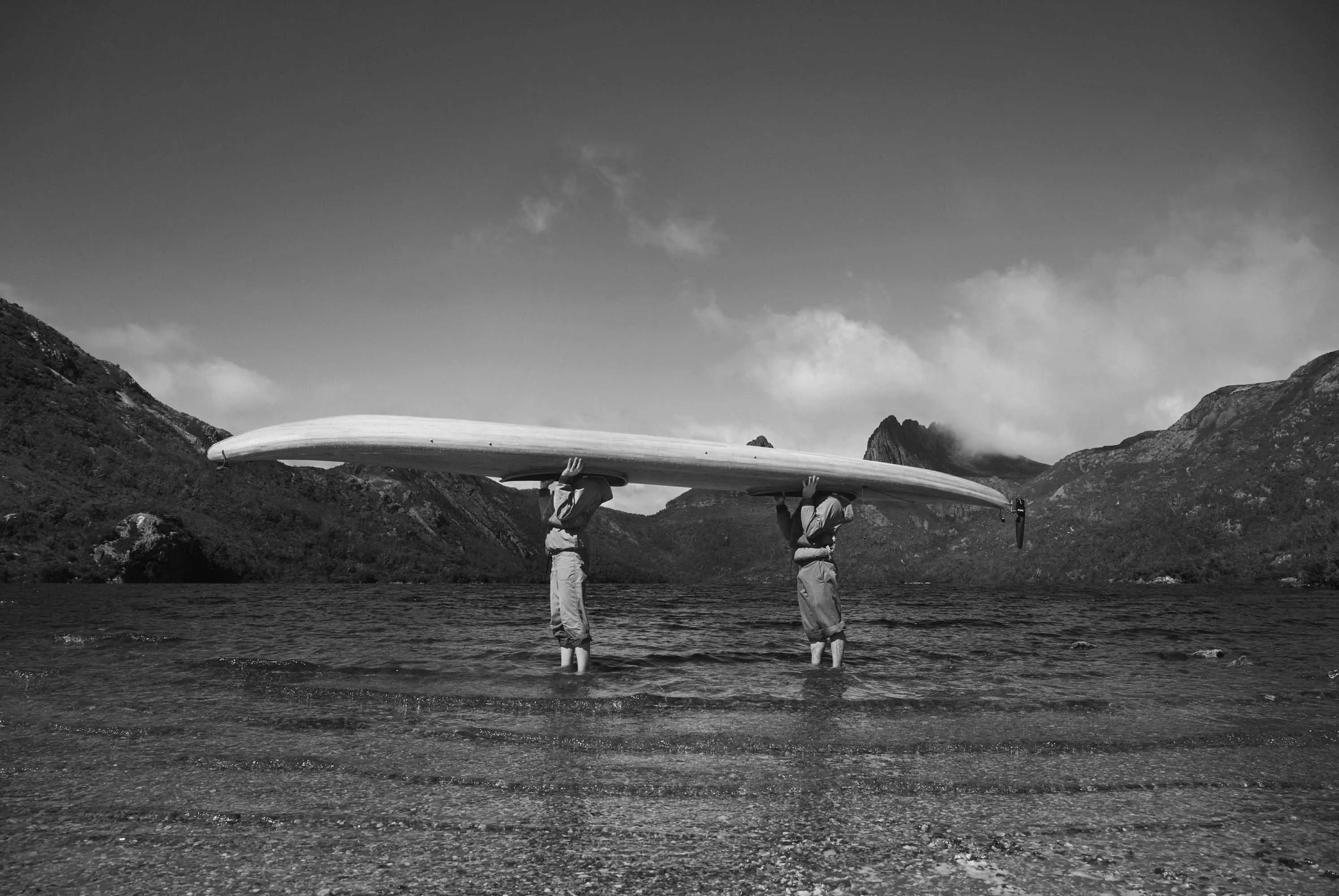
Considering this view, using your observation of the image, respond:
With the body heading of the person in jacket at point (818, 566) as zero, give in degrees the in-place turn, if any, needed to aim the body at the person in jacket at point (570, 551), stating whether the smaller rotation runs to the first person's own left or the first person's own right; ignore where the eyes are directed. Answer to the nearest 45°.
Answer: approximately 45° to the first person's own left
